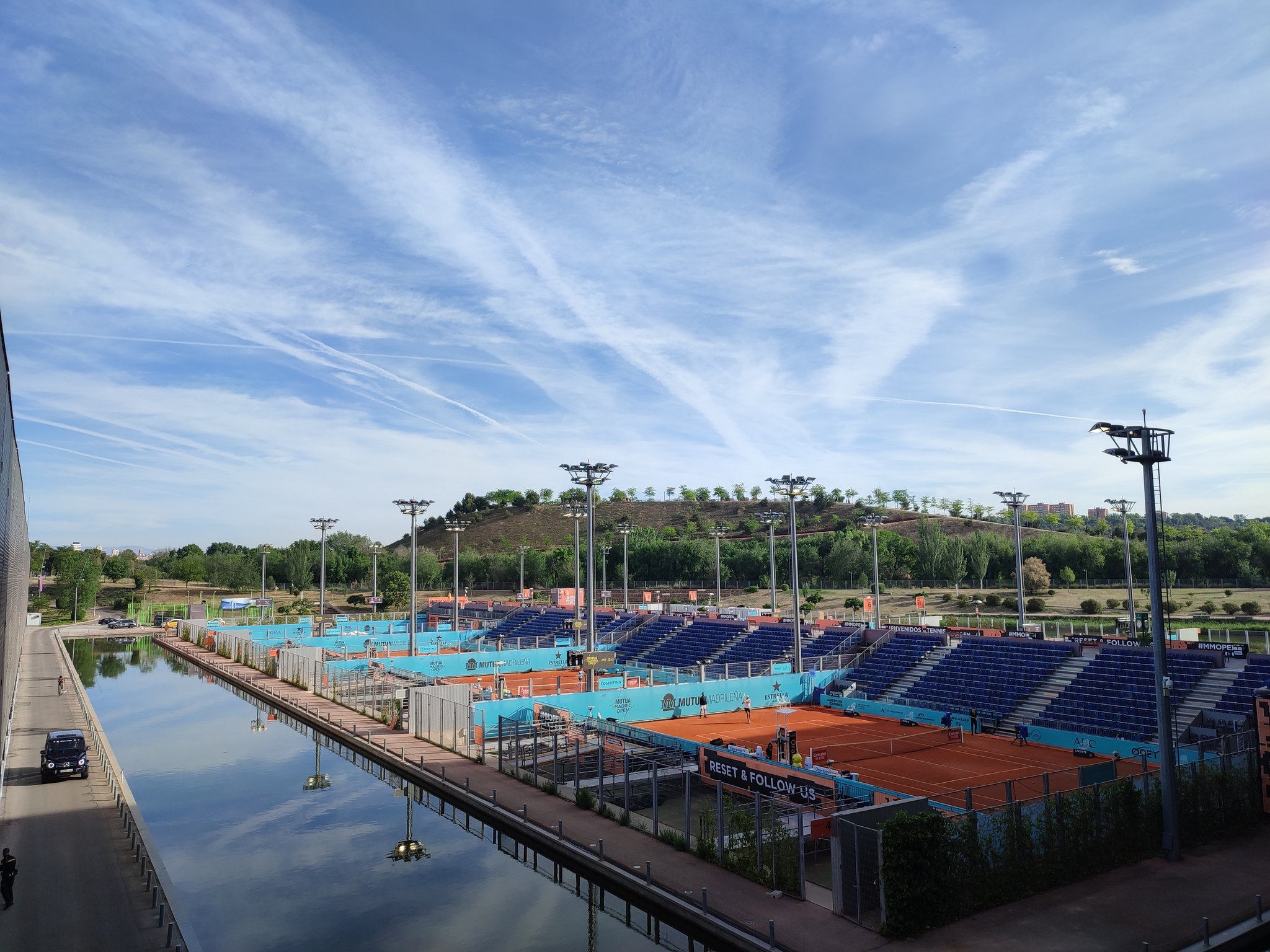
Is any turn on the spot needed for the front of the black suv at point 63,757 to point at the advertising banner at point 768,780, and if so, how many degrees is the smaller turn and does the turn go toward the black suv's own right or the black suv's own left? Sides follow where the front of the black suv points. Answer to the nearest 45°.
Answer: approximately 45° to the black suv's own left

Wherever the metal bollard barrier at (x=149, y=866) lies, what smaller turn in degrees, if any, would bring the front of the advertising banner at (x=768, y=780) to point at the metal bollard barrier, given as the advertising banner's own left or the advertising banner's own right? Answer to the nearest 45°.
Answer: approximately 45° to the advertising banner's own right

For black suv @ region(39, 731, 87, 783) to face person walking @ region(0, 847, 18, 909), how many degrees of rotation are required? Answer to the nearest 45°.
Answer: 0° — it already faces them

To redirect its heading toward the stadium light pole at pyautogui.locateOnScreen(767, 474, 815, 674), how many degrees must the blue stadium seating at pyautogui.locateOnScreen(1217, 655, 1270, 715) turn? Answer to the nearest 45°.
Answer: approximately 45° to its right

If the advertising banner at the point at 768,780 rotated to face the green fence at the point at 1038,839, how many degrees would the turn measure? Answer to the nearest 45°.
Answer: approximately 90° to its left

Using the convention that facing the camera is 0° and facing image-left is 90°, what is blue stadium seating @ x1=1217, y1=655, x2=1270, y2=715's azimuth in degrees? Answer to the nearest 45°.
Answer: approximately 45°

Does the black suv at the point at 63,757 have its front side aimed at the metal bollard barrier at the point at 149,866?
yes

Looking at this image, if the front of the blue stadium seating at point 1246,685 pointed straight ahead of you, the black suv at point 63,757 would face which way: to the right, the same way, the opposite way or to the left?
to the left

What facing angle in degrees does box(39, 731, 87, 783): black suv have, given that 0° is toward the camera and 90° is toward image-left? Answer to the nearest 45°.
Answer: approximately 0°

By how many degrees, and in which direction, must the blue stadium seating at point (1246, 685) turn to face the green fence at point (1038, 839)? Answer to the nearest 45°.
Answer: approximately 45° to its left
